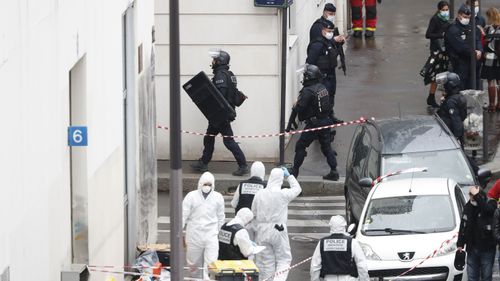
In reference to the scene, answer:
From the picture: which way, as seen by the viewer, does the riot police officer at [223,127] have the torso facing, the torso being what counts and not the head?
to the viewer's left

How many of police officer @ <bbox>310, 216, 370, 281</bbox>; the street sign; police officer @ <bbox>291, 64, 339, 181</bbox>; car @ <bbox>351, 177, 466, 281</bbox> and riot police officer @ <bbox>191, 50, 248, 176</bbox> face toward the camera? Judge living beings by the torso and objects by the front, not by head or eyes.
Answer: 2

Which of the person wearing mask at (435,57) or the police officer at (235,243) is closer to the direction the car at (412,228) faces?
the police officer

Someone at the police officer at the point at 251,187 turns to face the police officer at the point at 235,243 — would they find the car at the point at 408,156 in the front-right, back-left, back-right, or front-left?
back-left

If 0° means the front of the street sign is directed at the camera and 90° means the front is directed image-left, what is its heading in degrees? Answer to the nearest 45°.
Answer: approximately 0°

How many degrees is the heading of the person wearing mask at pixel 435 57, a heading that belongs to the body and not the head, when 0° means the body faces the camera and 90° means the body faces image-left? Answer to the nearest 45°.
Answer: approximately 315°

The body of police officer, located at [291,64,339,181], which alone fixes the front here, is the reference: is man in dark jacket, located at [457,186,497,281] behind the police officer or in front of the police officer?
behind

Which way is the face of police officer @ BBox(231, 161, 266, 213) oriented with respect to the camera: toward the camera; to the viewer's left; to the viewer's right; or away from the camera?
away from the camera

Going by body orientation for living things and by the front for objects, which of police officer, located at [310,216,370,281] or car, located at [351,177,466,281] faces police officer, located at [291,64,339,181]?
police officer, located at [310,216,370,281]

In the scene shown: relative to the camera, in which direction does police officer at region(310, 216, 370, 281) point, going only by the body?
away from the camera

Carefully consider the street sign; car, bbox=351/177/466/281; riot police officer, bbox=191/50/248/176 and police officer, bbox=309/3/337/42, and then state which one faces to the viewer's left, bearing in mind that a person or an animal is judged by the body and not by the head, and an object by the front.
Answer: the riot police officer

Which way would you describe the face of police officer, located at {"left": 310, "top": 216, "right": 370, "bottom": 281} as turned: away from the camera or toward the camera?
away from the camera

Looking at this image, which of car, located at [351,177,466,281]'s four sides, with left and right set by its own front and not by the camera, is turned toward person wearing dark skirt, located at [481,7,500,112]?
back

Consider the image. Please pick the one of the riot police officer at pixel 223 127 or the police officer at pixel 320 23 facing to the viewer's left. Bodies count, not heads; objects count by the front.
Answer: the riot police officer
